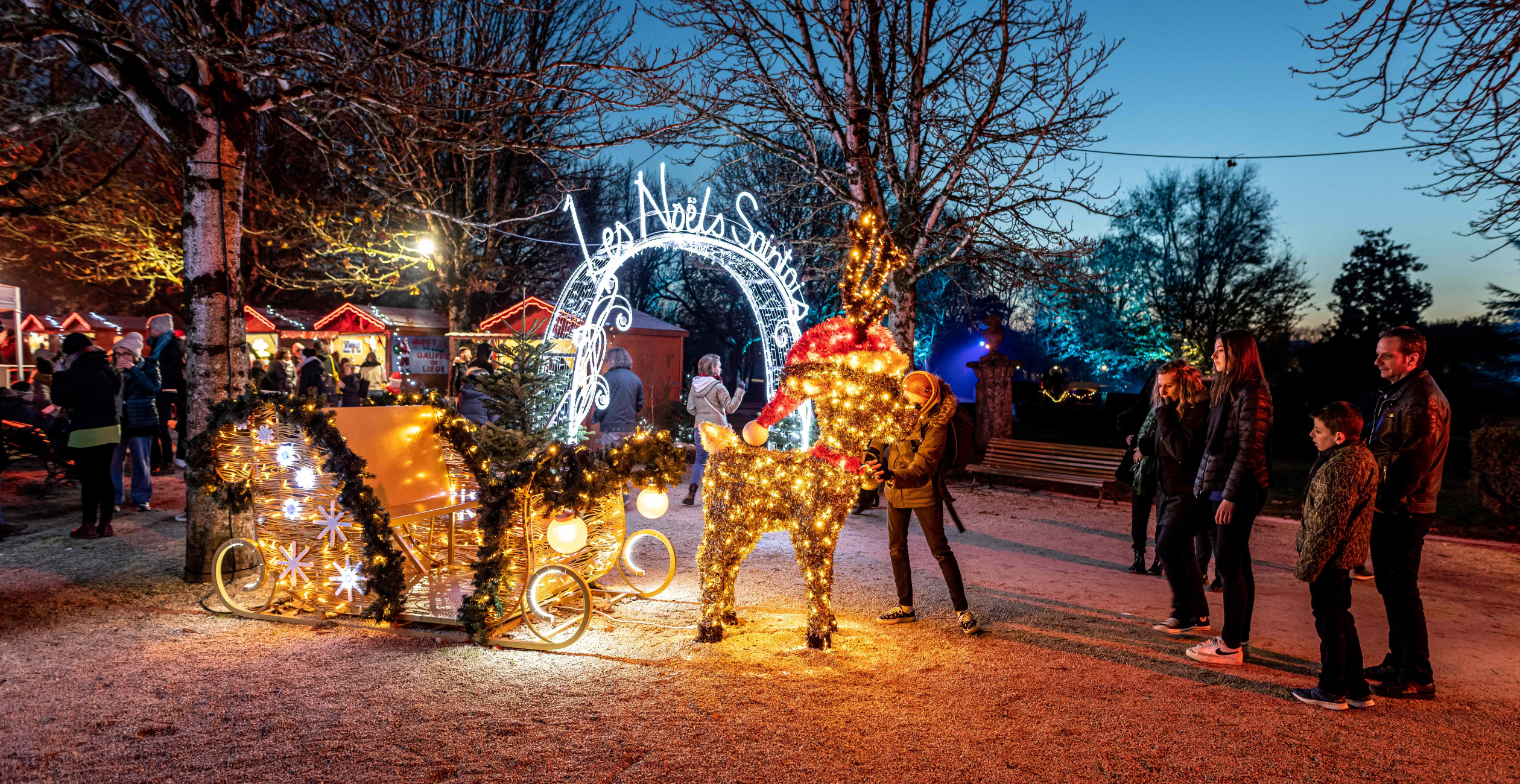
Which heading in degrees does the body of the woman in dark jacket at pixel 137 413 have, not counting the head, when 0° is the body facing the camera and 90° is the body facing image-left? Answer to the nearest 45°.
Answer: approximately 45°

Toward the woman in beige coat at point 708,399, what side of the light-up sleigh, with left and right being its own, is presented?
left

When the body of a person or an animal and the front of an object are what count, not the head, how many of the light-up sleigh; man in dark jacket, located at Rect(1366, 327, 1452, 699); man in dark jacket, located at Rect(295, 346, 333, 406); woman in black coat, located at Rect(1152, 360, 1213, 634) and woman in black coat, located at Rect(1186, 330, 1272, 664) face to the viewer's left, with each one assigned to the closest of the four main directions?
3

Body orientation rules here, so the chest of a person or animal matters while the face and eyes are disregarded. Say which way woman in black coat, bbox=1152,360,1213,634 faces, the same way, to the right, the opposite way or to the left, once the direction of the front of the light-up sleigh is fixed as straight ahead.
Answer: the opposite way

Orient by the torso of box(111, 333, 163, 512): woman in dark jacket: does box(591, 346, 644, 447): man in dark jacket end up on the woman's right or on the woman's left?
on the woman's left

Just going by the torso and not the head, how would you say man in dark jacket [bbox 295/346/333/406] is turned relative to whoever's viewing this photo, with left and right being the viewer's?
facing away from the viewer

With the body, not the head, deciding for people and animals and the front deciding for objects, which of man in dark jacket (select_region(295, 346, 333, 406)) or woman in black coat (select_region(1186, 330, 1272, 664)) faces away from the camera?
the man in dark jacket

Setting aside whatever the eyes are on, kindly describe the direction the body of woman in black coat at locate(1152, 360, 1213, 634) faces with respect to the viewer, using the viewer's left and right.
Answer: facing to the left of the viewer

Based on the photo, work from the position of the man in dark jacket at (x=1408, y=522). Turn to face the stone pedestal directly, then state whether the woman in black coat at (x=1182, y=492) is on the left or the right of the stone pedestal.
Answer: left

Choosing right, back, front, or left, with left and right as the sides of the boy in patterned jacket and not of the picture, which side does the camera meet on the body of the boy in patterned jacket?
left

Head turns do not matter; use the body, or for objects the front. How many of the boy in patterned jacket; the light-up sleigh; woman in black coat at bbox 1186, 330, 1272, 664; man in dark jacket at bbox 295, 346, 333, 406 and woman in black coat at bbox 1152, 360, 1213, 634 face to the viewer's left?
3

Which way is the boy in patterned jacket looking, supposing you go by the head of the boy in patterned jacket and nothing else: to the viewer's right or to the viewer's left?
to the viewer's left

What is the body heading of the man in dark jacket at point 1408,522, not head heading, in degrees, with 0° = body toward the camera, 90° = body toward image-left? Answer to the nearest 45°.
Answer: approximately 90°
